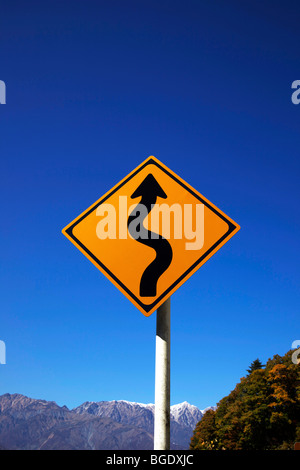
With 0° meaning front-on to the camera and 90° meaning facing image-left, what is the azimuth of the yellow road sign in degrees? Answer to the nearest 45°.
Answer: approximately 0°
